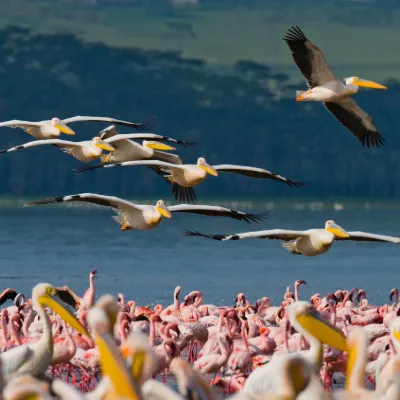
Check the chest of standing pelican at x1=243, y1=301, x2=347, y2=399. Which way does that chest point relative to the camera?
to the viewer's right

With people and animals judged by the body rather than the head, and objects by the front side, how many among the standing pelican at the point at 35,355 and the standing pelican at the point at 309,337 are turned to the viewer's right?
2

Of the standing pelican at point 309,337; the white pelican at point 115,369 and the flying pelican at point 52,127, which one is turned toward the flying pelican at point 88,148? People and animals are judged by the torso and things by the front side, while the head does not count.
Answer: the flying pelican at point 52,127

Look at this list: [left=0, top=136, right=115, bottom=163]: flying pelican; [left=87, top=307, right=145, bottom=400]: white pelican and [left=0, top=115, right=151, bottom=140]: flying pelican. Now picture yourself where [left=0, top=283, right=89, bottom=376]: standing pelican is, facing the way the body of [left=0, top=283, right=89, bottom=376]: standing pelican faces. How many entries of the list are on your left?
2

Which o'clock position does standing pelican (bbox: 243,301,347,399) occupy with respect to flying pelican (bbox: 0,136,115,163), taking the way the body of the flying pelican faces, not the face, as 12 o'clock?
The standing pelican is roughly at 1 o'clock from the flying pelican.

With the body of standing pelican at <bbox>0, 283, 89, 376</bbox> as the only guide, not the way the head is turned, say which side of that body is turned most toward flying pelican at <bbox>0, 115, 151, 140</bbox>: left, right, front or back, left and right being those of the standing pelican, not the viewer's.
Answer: left

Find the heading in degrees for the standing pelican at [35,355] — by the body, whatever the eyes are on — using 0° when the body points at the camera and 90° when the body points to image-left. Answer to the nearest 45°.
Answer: approximately 270°

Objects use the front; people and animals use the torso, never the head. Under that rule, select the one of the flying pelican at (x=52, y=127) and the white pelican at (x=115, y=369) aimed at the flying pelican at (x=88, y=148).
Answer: the flying pelican at (x=52, y=127)
